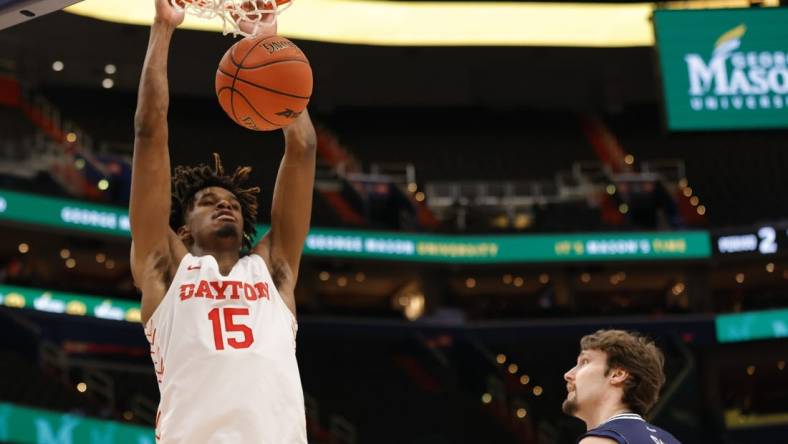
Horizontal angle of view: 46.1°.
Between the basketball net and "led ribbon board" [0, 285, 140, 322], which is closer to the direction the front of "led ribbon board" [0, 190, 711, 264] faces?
the basketball net

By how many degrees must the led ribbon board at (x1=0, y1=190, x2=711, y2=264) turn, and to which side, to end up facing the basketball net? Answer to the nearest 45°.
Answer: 0° — it already faces it

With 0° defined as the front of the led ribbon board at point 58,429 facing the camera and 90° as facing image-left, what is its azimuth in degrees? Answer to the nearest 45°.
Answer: approximately 315°

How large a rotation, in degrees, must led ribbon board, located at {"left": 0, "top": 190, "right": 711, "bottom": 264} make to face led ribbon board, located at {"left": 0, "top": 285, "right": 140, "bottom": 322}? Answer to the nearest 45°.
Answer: approximately 90° to its right

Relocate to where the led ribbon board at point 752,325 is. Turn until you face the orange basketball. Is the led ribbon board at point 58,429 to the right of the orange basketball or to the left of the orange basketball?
right

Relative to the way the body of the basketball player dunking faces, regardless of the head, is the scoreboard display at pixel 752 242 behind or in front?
behind

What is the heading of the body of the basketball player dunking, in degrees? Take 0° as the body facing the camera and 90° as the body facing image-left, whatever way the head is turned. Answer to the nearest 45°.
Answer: approximately 0°

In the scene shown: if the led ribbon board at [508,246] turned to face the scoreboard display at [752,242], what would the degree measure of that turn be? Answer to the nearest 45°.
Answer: approximately 90° to its left

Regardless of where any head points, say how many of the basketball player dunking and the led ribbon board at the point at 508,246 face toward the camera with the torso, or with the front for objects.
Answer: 2

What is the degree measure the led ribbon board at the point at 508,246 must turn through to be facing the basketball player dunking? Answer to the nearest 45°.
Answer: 0° — it already faces them

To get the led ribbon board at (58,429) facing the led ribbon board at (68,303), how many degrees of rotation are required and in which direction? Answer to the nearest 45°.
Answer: approximately 135° to its left
